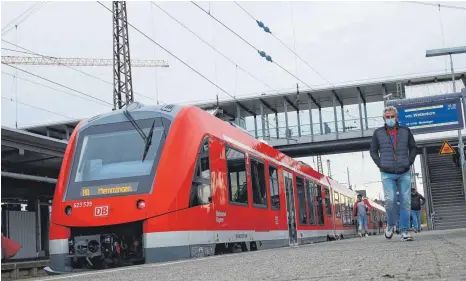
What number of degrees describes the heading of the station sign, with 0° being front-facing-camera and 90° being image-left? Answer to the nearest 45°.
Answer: approximately 0°

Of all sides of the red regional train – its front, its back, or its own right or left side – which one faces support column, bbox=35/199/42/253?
right

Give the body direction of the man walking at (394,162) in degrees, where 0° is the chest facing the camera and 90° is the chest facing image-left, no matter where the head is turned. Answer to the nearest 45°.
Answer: approximately 0°

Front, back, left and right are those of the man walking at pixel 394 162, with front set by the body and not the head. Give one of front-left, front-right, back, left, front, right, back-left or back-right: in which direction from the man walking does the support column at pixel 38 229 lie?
back-right

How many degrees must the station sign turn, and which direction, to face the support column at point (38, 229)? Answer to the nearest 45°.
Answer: approximately 45° to its right

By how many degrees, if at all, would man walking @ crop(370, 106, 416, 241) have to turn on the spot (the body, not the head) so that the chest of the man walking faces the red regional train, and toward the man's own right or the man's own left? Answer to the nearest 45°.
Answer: approximately 90° to the man's own right

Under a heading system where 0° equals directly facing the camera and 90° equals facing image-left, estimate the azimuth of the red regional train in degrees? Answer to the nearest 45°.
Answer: approximately 45°
